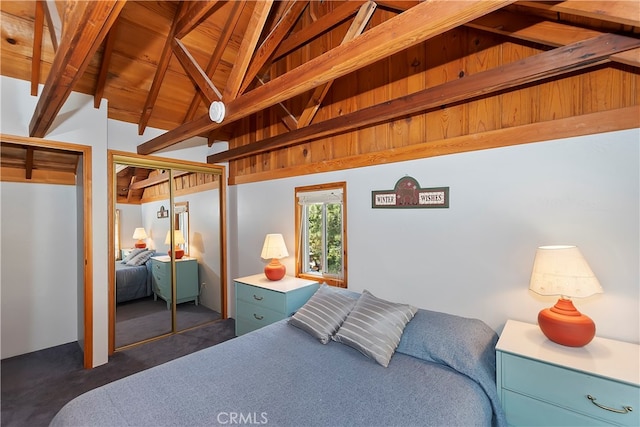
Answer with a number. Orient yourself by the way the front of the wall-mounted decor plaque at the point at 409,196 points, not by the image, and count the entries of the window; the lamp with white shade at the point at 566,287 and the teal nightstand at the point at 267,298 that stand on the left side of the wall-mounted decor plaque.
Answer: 1

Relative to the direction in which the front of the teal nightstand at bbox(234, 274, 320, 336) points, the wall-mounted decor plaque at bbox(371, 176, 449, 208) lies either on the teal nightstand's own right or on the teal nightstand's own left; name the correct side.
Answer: on the teal nightstand's own left

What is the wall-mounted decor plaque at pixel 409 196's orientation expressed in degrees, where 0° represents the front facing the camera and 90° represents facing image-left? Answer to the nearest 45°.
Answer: approximately 45°

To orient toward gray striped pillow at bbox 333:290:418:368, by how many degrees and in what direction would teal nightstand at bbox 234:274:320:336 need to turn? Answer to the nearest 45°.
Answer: approximately 90° to its left

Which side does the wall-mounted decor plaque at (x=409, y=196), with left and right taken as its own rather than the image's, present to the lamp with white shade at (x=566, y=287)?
left

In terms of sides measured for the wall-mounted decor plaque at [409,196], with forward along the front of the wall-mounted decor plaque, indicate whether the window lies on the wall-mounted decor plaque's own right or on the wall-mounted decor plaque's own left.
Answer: on the wall-mounted decor plaque's own right

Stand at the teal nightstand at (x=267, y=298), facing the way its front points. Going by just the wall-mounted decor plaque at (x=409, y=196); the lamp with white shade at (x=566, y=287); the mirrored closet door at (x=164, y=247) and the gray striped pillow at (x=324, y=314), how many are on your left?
3

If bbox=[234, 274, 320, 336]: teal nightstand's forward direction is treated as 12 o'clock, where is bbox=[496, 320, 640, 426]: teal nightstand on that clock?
bbox=[496, 320, 640, 426]: teal nightstand is roughly at 9 o'clock from bbox=[234, 274, 320, 336]: teal nightstand.
